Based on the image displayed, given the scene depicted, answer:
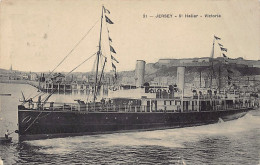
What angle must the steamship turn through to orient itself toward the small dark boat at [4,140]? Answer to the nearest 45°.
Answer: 0° — it already faces it

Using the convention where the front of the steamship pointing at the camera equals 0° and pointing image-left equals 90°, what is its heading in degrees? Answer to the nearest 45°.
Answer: approximately 45°
